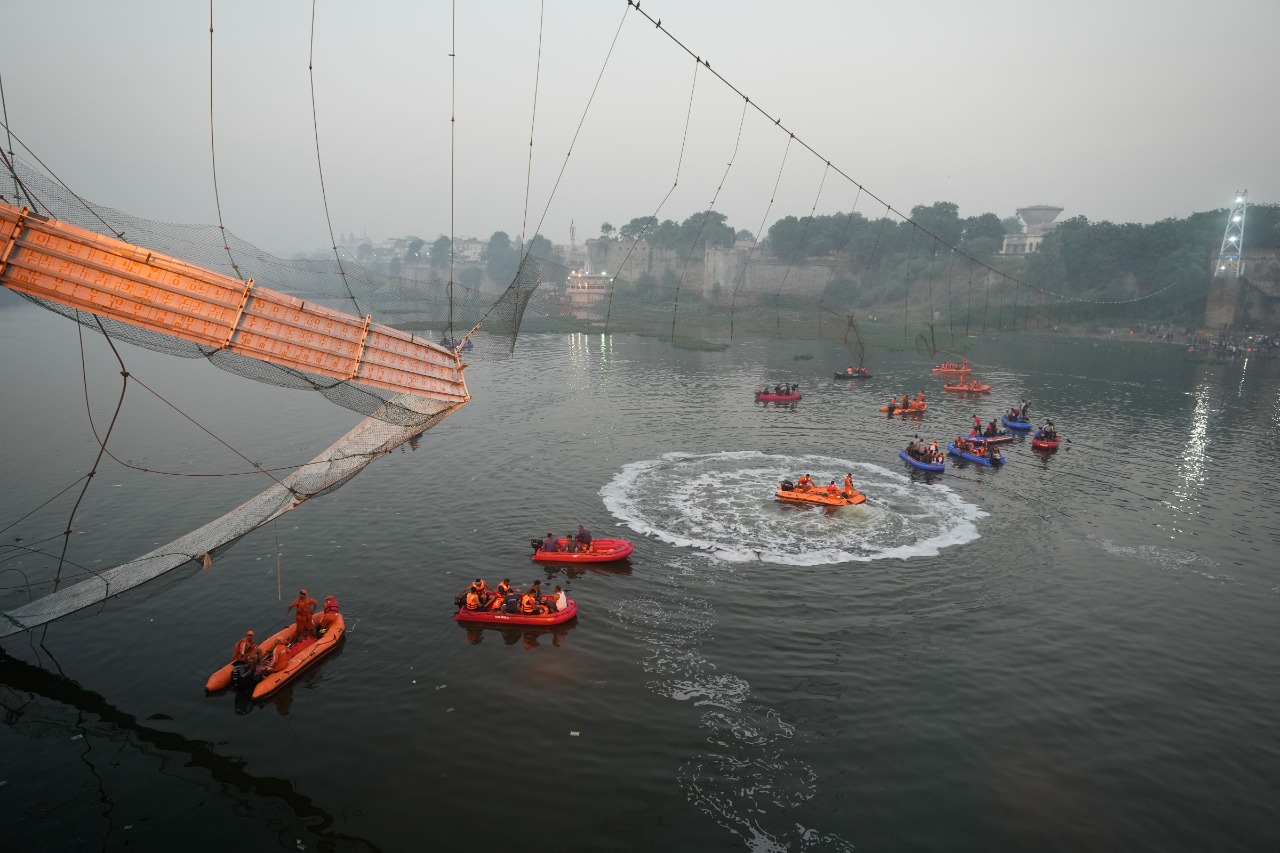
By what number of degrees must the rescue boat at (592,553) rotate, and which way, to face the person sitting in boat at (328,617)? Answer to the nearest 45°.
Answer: approximately 135° to its right

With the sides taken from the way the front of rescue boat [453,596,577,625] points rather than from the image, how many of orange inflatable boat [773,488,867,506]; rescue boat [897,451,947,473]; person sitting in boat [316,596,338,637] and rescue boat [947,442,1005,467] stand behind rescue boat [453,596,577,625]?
1

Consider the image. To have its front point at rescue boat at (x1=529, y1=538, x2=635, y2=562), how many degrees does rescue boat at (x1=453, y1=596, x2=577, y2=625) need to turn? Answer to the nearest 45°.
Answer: approximately 45° to its left

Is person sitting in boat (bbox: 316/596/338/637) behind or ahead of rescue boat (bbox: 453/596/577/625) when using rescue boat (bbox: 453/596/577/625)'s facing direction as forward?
behind

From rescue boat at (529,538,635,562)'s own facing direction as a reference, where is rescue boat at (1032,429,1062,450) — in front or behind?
in front

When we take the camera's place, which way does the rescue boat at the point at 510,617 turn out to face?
facing to the right of the viewer

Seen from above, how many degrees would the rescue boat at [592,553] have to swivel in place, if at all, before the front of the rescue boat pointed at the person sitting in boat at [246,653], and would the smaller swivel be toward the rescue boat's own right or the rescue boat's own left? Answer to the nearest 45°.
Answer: approximately 135° to the rescue boat's own right

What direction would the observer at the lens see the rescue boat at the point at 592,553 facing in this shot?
facing to the right of the viewer

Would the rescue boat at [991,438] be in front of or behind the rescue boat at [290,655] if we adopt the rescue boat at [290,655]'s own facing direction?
in front

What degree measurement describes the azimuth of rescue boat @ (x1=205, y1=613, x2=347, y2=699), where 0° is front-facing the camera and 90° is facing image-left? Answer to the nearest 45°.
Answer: approximately 225°
